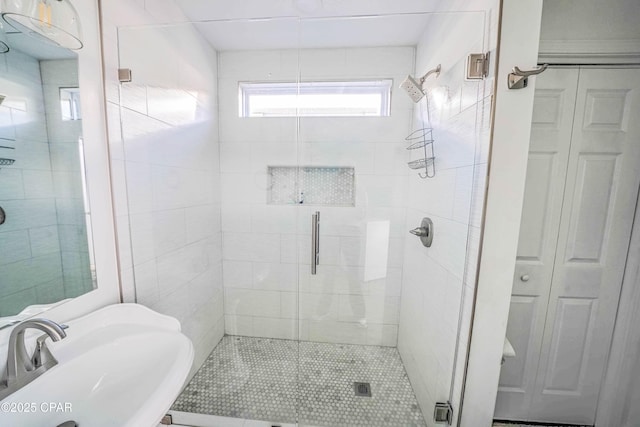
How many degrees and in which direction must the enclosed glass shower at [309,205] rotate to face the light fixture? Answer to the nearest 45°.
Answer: approximately 45° to its right

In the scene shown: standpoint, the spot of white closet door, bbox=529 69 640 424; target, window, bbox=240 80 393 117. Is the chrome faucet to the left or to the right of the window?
left

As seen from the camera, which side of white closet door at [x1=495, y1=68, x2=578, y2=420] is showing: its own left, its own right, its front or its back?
front

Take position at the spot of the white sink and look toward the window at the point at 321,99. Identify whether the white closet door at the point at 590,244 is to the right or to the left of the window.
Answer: right

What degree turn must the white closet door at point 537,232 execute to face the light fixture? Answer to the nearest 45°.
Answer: approximately 45° to its right

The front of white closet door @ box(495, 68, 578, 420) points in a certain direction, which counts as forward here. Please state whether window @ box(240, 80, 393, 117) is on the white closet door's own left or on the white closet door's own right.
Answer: on the white closet door's own right

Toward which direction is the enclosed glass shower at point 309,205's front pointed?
toward the camera

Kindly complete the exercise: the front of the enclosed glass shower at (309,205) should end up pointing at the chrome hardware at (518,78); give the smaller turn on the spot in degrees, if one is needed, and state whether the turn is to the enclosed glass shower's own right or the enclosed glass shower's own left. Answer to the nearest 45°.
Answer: approximately 45° to the enclosed glass shower's own left

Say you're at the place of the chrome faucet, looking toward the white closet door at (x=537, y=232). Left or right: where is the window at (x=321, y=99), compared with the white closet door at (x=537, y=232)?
left

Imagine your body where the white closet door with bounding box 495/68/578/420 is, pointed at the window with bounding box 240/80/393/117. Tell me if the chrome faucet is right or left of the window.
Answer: left
